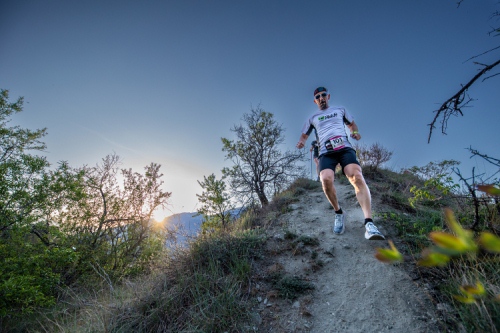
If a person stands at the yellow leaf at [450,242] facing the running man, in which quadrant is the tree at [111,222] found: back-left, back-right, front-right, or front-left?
front-left

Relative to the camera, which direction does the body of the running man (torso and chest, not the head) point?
toward the camera

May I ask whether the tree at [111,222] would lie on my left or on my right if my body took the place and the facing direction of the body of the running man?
on my right

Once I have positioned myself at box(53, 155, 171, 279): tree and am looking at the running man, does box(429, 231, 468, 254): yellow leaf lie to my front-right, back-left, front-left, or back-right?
front-right

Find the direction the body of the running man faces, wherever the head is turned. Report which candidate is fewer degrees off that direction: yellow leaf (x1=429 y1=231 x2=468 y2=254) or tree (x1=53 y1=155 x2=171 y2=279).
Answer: the yellow leaf

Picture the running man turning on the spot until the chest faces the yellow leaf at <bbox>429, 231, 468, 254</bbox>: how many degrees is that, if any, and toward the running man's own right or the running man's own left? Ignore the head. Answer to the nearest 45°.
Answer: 0° — they already face it

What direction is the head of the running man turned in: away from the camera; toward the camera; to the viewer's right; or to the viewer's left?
toward the camera
